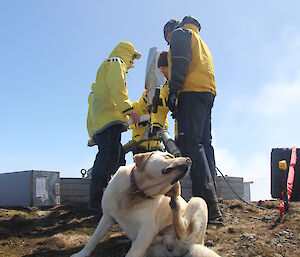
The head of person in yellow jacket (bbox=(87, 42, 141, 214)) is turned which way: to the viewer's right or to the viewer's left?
to the viewer's right

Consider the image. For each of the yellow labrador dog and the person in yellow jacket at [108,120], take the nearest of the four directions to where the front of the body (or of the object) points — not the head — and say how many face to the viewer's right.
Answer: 1

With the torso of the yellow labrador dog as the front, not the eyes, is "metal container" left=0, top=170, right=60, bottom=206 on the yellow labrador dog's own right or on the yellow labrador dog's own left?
on the yellow labrador dog's own right

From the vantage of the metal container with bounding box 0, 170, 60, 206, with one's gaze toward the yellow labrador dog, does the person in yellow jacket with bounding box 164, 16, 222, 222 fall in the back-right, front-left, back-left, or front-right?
front-left

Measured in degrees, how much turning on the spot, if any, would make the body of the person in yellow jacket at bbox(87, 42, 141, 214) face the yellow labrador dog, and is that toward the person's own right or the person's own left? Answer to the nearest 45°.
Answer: approximately 90° to the person's own right

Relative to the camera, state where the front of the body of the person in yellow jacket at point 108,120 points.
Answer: to the viewer's right

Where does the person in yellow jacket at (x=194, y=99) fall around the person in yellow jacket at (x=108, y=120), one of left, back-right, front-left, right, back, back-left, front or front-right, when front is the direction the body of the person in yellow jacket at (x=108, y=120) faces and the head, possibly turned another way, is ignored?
front-right
